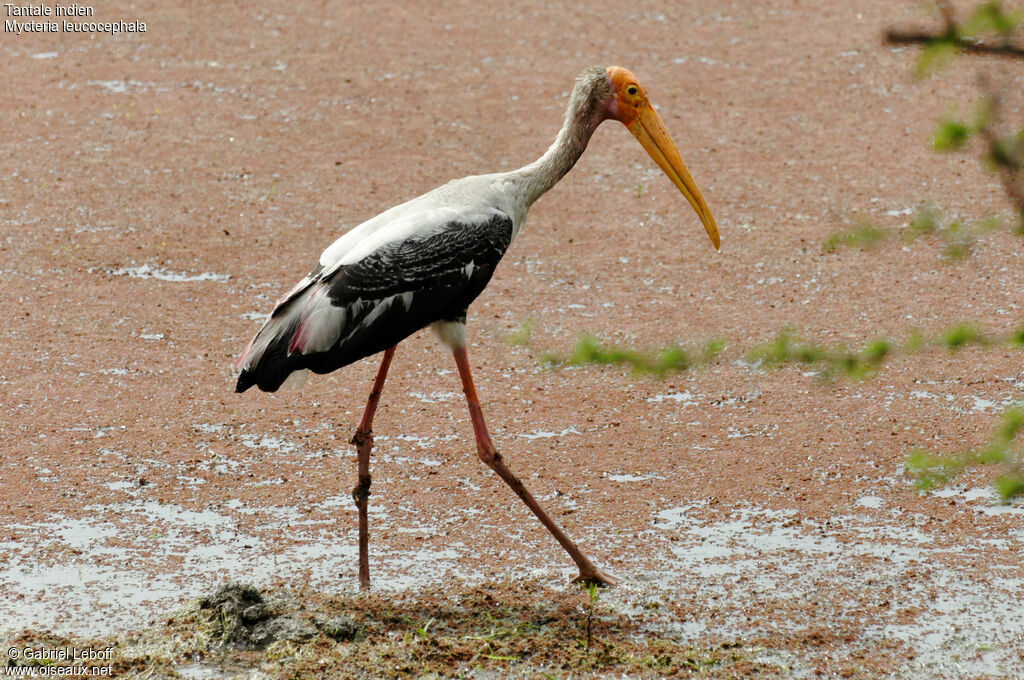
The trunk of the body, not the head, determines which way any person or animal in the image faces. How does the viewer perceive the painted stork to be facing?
facing to the right of the viewer

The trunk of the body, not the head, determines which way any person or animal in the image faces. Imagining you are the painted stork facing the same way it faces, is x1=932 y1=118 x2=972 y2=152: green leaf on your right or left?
on your right

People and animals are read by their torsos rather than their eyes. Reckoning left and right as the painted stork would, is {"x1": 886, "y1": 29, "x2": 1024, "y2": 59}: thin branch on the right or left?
on its right
